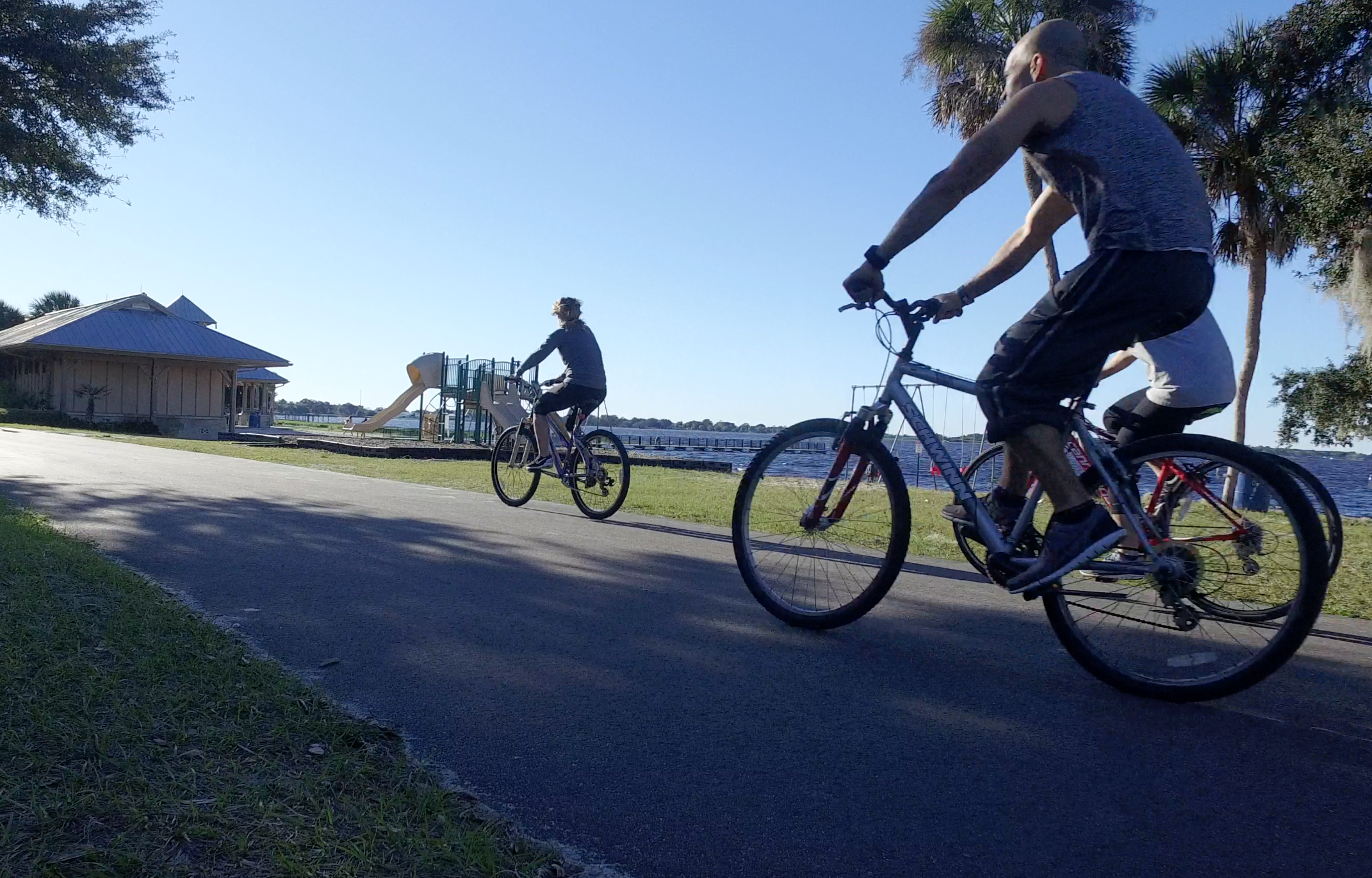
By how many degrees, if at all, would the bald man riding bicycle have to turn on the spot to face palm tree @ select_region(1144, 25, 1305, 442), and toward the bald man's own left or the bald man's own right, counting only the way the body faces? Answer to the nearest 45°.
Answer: approximately 45° to the bald man's own right

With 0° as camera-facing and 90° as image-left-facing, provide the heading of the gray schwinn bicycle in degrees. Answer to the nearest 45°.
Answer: approximately 135°

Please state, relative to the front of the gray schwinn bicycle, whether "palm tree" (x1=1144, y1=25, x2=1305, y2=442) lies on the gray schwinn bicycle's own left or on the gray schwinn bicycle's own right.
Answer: on the gray schwinn bicycle's own right

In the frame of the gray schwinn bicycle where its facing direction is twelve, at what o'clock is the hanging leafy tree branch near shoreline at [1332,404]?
The hanging leafy tree branch near shoreline is roughly at 2 o'clock from the gray schwinn bicycle.

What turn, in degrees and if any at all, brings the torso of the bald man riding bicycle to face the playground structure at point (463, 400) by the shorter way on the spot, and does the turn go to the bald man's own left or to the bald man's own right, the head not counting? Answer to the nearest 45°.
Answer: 0° — they already face it

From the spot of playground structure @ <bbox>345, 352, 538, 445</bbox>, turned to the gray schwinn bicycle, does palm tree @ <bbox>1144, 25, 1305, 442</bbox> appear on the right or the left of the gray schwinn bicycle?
left

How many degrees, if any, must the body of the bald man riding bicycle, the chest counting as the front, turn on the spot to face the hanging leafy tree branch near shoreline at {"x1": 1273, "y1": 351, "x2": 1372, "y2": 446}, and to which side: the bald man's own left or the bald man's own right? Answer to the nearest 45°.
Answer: approximately 45° to the bald man's own right

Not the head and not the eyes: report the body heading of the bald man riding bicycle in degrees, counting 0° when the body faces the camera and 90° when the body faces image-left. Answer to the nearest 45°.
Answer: approximately 135°

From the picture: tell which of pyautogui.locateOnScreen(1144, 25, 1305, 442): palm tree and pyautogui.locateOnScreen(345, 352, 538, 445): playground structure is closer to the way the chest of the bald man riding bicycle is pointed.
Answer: the playground structure

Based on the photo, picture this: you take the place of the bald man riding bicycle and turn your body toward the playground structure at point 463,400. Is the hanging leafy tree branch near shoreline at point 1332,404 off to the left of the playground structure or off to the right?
right

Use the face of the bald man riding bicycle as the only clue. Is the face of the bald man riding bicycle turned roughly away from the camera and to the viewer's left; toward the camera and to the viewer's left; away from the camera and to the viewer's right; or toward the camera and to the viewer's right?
away from the camera and to the viewer's left

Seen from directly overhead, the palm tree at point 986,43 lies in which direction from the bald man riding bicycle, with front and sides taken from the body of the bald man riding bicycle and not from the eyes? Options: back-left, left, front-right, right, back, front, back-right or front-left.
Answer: front-right
